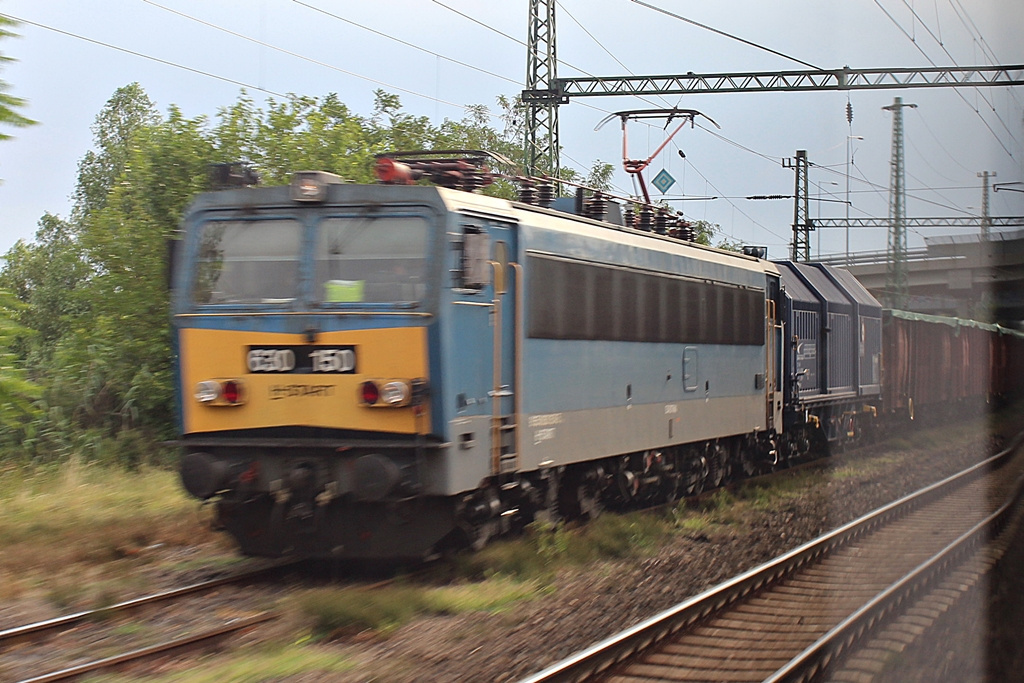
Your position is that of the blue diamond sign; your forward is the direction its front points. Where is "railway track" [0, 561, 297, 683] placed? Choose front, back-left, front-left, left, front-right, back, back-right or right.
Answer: front

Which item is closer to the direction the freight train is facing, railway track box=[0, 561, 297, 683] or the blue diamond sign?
the railway track

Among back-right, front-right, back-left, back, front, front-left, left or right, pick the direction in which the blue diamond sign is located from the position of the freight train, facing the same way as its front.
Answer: back-right

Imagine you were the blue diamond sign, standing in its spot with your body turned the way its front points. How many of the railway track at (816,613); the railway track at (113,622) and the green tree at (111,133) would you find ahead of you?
2

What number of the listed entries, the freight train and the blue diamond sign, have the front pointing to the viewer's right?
0

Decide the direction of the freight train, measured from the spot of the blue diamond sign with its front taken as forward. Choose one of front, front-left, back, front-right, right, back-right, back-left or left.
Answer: front

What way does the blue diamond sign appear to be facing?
toward the camera

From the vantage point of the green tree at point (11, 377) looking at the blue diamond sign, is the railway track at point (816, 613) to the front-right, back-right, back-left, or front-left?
front-right

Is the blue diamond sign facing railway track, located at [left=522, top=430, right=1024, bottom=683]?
yes

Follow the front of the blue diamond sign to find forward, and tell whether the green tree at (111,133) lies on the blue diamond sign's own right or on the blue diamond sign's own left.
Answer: on the blue diamond sign's own right

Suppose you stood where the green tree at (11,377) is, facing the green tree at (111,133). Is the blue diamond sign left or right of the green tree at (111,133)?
right

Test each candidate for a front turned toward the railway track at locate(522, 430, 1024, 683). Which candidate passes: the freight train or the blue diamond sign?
the blue diamond sign
